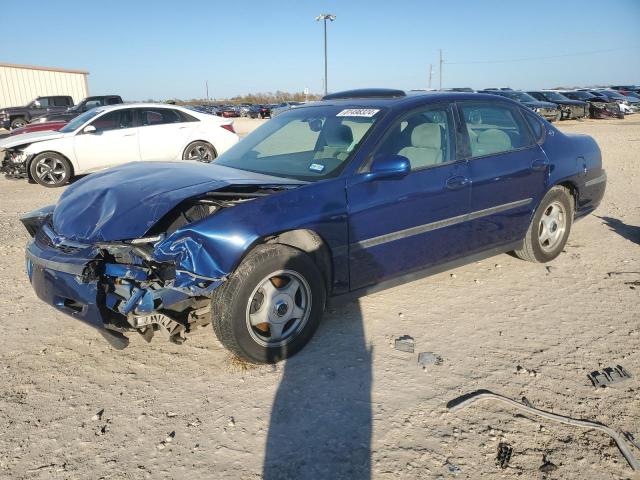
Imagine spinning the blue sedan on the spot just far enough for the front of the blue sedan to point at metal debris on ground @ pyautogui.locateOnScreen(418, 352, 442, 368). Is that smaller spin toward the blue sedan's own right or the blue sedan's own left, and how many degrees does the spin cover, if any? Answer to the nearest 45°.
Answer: approximately 90° to the blue sedan's own left

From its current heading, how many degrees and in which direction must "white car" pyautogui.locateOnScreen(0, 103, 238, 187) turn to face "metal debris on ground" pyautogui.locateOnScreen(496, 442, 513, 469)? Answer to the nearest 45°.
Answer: approximately 90° to its left

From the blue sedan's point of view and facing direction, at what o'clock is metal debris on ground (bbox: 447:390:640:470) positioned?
The metal debris on ground is roughly at 9 o'clock from the blue sedan.

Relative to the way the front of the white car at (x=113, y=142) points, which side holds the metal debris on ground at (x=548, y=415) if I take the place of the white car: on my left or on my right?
on my left

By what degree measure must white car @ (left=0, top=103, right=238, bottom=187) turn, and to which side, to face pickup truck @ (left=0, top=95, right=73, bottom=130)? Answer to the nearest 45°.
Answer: approximately 90° to its right

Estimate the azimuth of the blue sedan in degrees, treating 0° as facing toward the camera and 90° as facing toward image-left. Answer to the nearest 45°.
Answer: approximately 45°

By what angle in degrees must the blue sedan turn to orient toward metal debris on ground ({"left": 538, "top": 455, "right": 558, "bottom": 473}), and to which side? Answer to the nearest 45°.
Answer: approximately 90° to its left

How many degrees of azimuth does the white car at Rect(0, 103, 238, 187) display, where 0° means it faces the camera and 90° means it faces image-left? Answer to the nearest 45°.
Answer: approximately 90°
